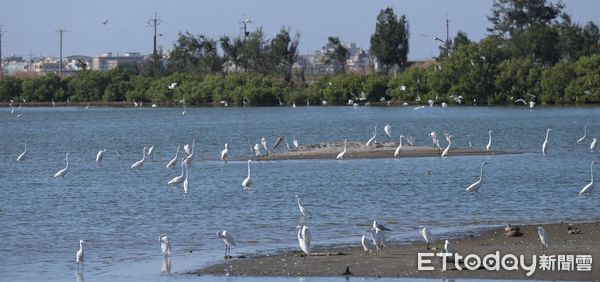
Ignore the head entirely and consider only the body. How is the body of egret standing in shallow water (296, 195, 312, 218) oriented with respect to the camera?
to the viewer's left

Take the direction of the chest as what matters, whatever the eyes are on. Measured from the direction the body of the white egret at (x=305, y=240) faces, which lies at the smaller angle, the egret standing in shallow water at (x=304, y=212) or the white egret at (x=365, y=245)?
the egret standing in shallow water

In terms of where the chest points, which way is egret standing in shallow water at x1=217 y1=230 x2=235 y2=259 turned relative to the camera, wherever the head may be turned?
to the viewer's left

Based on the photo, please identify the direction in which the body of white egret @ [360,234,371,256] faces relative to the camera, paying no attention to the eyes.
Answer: to the viewer's left

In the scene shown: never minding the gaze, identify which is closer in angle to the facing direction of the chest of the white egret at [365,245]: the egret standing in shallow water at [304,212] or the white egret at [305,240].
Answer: the white egret
